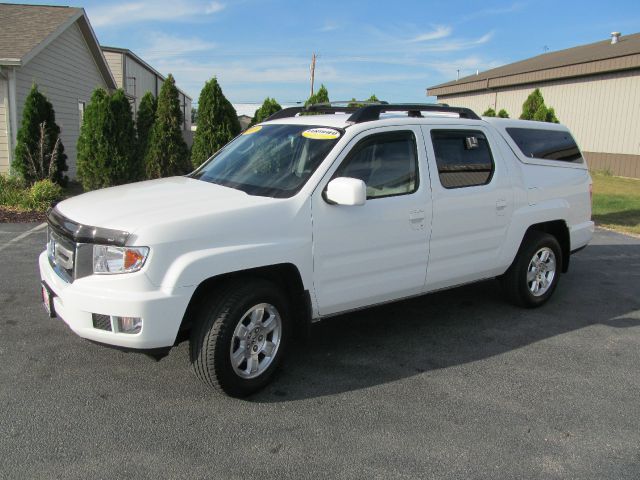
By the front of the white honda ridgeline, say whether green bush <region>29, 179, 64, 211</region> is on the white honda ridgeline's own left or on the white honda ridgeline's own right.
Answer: on the white honda ridgeline's own right

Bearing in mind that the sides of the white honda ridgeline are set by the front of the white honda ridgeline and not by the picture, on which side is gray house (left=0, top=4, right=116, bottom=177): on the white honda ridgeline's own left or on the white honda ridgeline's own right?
on the white honda ridgeline's own right

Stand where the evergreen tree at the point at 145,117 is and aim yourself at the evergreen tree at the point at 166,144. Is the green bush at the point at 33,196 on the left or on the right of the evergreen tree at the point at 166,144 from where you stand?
right

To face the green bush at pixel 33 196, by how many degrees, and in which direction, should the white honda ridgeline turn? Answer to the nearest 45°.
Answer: approximately 90° to its right

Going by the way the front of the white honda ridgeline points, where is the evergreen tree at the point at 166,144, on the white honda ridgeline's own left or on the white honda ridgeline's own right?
on the white honda ridgeline's own right

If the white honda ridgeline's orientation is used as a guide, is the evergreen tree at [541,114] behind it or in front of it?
behind

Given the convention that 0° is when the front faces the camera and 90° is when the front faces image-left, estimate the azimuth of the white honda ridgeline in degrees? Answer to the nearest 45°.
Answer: approximately 45°

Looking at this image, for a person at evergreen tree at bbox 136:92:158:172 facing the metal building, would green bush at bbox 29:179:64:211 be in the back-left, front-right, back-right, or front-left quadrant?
back-right

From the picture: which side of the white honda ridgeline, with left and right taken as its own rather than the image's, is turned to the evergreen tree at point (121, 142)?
right

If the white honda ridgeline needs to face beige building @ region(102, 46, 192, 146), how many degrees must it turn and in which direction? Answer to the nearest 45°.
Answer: approximately 135° to its right
